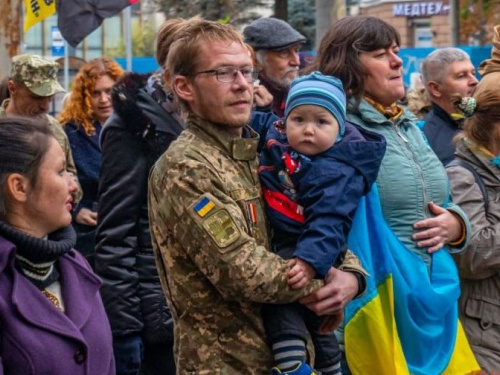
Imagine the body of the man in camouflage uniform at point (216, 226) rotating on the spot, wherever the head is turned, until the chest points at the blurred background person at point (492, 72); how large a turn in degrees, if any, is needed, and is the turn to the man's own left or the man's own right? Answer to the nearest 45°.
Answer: approximately 90° to the man's own left

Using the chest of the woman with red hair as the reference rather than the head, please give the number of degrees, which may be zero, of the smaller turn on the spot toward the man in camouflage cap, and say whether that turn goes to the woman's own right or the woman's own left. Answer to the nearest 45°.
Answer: approximately 90° to the woman's own right

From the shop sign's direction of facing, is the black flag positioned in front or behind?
in front

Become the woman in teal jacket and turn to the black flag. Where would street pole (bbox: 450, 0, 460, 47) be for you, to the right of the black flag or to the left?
right

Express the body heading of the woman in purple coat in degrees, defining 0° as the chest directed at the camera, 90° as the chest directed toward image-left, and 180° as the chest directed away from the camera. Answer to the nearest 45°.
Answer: approximately 315°

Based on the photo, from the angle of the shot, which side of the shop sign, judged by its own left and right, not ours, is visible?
front

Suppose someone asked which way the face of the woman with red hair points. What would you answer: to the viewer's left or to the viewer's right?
to the viewer's right

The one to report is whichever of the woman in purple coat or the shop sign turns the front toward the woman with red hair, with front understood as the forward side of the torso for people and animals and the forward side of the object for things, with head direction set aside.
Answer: the shop sign

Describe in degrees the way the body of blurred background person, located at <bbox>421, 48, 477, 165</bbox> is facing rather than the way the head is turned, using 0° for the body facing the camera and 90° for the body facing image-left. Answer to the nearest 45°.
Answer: approximately 315°

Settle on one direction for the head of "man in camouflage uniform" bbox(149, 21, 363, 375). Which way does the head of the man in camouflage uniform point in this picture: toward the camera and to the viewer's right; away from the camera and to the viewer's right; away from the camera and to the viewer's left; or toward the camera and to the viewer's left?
toward the camera and to the viewer's right

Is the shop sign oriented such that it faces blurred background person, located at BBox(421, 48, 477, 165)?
yes

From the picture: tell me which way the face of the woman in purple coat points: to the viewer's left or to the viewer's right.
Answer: to the viewer's right

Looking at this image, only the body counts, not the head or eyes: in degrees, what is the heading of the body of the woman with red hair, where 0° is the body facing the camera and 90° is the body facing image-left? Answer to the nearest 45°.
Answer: approximately 315°
